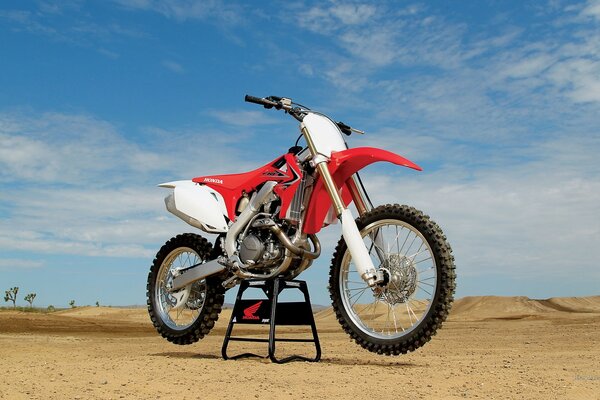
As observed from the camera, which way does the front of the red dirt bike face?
facing the viewer and to the right of the viewer
